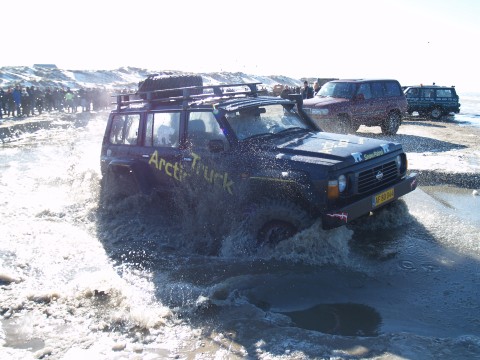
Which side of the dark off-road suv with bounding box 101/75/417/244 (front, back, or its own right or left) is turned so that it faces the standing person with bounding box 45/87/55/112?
back

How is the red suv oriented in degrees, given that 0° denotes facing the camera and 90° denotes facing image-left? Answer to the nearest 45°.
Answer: approximately 45°

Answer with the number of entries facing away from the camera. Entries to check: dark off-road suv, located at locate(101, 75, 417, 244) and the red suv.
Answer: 0

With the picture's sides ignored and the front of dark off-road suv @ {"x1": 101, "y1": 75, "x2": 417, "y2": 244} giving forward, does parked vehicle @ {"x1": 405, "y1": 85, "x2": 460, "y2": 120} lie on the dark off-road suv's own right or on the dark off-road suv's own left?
on the dark off-road suv's own left

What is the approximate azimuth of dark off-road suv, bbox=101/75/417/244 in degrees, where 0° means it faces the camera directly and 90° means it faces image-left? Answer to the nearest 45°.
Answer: approximately 315°

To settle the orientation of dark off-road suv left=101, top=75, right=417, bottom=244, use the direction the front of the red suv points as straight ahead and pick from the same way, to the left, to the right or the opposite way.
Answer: to the left

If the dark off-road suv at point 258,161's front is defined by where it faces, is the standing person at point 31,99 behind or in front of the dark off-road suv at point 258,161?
behind

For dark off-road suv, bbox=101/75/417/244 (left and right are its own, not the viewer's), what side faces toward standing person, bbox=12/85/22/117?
back

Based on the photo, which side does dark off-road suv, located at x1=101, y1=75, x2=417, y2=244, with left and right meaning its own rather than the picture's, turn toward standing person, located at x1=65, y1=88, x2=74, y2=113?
back

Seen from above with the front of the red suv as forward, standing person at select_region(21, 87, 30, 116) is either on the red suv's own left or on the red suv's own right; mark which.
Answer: on the red suv's own right

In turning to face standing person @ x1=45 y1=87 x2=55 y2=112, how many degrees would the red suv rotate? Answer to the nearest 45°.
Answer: approximately 90° to its right
